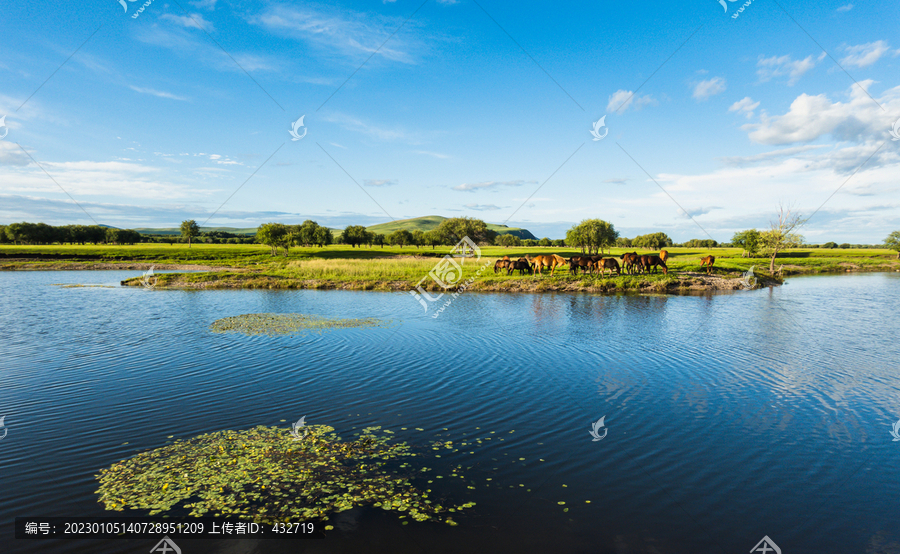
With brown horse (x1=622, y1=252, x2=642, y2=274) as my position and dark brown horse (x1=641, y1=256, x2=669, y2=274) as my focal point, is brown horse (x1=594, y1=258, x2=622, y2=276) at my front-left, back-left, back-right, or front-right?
back-right

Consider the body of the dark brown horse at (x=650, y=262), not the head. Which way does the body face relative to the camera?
to the viewer's right

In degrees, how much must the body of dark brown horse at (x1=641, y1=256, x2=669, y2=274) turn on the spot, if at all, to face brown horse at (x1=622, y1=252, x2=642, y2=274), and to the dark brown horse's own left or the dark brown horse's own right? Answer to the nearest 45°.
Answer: approximately 180°

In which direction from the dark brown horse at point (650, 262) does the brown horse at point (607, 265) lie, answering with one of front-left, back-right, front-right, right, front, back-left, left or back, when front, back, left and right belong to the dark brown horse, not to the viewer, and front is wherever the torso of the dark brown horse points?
back-right
